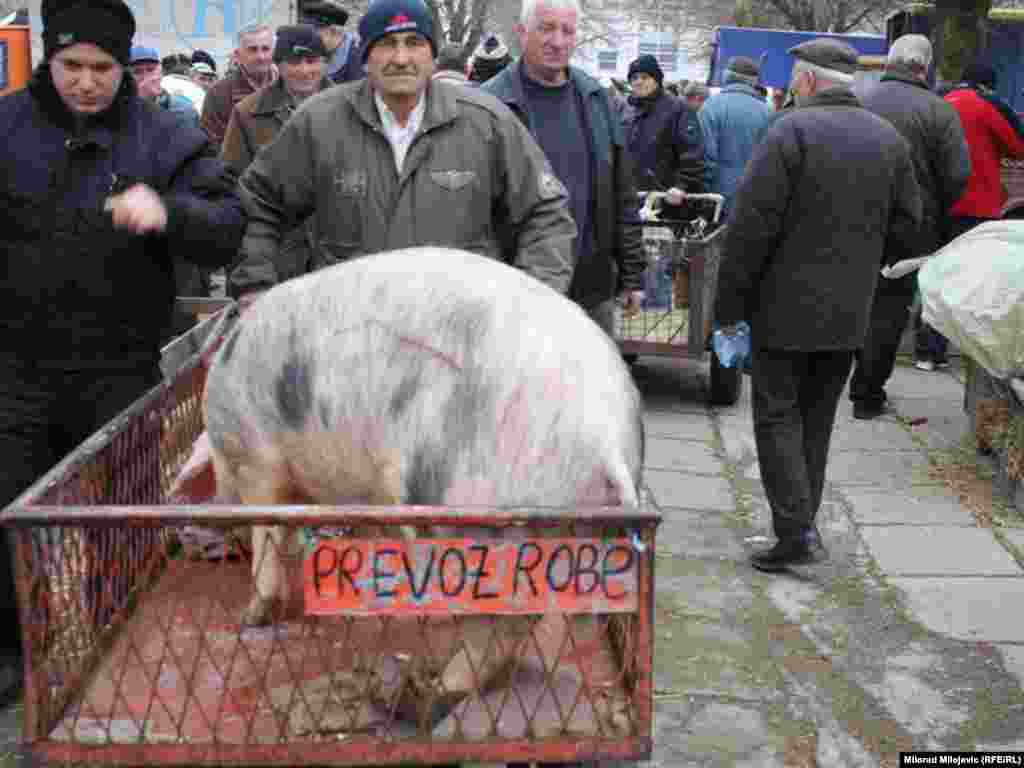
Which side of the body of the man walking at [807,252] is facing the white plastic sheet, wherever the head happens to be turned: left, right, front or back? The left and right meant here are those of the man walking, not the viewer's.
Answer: right

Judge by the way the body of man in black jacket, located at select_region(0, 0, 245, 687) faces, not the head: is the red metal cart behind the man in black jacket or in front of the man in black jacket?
in front

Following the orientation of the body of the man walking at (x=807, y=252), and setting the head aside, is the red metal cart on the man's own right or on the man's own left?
on the man's own left

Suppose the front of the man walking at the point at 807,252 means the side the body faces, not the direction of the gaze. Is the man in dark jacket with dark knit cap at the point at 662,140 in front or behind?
in front

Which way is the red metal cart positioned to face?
toward the camera

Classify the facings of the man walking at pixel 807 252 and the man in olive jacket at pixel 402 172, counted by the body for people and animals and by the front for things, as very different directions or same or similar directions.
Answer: very different directions

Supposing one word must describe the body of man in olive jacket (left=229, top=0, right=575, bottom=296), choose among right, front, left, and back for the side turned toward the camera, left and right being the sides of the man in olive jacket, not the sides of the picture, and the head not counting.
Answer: front

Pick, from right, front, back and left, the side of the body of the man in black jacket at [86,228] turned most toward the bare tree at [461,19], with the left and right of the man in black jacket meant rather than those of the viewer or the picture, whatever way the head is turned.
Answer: back

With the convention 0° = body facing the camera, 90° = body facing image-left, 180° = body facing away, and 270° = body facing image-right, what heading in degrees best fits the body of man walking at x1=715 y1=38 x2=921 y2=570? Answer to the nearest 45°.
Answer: approximately 135°
